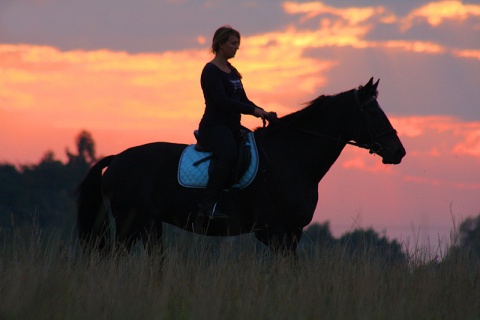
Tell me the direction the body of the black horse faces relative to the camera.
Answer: to the viewer's right

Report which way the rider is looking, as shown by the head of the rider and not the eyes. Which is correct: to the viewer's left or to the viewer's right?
to the viewer's right

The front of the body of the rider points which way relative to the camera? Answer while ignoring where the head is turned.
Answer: to the viewer's right
